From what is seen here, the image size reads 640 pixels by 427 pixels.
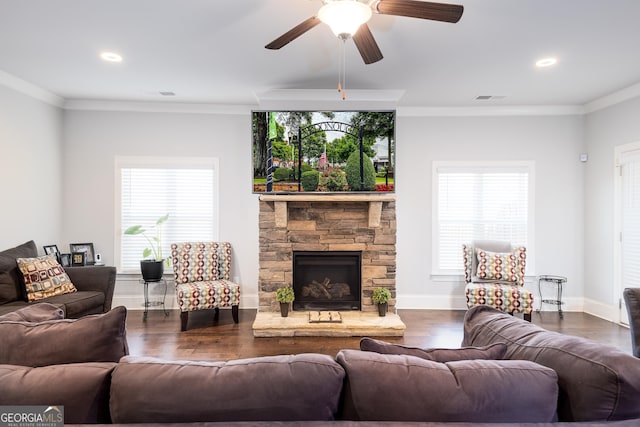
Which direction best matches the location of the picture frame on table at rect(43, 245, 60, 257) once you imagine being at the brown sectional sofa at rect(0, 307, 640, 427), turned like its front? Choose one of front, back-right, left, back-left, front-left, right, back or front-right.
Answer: front-left

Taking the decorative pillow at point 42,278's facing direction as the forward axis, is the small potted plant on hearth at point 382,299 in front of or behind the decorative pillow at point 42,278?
in front

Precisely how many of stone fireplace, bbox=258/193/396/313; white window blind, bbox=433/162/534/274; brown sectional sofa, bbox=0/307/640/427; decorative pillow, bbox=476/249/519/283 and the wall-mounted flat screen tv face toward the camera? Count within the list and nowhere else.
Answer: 4

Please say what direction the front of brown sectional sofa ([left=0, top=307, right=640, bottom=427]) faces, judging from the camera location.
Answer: facing away from the viewer

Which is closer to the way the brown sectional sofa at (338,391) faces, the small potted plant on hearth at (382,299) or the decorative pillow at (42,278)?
the small potted plant on hearth

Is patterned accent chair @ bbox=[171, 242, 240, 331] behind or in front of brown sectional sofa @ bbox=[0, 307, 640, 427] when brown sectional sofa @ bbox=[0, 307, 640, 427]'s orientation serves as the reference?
in front

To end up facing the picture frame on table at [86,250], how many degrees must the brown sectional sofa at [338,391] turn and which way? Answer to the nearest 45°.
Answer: approximately 45° to its left

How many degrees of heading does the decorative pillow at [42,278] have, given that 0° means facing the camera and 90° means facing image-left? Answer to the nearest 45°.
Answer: approximately 315°

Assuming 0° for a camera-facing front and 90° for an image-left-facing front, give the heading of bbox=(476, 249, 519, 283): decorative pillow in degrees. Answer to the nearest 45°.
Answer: approximately 0°

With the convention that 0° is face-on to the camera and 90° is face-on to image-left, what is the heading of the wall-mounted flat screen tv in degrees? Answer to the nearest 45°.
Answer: approximately 0°
